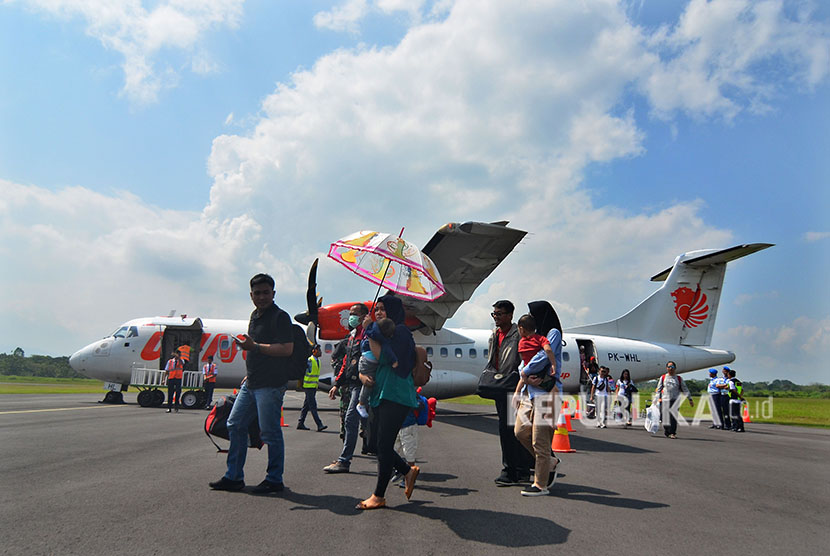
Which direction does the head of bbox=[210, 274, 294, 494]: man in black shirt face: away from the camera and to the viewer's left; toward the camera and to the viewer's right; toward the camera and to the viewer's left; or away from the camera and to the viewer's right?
toward the camera and to the viewer's left

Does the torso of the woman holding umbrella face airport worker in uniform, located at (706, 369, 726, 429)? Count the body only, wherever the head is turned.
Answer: no

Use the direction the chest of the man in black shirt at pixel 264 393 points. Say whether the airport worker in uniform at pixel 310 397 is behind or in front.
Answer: behind

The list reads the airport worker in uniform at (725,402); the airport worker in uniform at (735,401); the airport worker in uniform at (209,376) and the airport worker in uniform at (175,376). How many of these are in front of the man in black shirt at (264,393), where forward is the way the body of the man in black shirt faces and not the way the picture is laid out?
0

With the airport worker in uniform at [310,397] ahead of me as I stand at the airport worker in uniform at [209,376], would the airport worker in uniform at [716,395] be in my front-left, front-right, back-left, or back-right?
front-left

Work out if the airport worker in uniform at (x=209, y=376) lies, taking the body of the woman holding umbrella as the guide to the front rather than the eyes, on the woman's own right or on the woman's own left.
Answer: on the woman's own right

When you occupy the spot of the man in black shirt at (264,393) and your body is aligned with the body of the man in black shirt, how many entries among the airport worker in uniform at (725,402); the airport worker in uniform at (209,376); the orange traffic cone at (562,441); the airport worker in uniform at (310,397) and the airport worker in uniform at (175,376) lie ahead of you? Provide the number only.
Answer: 0

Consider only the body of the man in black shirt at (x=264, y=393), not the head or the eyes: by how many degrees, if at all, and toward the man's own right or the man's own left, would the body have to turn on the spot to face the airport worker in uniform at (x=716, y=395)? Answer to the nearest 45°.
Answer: approximately 180°

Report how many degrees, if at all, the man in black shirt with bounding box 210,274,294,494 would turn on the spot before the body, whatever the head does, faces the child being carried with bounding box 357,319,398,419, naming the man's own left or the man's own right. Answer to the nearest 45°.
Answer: approximately 90° to the man's own left

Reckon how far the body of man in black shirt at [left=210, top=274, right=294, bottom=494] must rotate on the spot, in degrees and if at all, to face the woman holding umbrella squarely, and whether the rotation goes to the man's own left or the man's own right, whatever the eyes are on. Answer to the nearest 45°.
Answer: approximately 90° to the man's own left

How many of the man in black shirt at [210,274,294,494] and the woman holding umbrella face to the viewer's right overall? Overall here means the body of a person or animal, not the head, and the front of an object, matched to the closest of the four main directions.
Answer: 0

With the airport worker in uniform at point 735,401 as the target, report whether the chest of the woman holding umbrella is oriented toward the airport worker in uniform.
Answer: no
